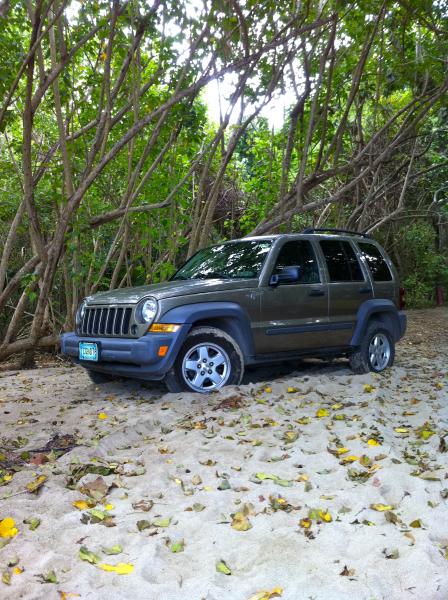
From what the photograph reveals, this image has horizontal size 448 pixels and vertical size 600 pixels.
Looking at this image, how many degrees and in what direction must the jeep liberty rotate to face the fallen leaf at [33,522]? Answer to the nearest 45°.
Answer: approximately 45° to its left

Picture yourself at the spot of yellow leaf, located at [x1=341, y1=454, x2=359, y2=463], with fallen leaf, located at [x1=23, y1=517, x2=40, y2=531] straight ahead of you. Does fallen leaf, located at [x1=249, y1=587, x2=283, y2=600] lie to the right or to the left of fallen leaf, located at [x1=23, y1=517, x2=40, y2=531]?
left

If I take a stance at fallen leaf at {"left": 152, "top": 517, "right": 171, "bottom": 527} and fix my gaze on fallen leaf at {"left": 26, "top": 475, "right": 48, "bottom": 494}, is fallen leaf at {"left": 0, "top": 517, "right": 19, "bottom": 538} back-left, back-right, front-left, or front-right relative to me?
front-left

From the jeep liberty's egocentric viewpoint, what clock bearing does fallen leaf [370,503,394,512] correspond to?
The fallen leaf is roughly at 10 o'clock from the jeep liberty.

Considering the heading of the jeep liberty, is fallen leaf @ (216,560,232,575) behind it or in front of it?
in front

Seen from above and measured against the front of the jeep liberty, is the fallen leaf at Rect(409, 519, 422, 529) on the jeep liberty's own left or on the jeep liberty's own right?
on the jeep liberty's own left

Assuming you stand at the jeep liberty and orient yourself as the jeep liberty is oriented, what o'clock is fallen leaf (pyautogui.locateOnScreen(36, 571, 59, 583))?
The fallen leaf is roughly at 11 o'clock from the jeep liberty.

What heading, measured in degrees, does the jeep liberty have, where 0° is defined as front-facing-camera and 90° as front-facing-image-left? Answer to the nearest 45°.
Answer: approximately 45°

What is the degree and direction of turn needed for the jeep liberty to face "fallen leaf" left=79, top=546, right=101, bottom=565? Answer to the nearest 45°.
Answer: approximately 45° to its left

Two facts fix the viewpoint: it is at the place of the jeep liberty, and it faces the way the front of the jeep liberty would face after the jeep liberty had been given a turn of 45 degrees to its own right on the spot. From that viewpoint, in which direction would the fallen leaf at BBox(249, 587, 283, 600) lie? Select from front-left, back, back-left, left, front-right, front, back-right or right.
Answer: left

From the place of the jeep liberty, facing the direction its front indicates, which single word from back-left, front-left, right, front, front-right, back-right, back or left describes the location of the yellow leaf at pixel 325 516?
front-left

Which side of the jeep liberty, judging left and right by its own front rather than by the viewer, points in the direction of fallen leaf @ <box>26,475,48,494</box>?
front

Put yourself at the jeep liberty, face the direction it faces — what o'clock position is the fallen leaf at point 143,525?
The fallen leaf is roughly at 11 o'clock from the jeep liberty.

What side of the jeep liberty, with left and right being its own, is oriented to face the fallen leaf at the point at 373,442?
left

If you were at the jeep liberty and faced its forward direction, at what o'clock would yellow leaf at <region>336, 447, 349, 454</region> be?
The yellow leaf is roughly at 10 o'clock from the jeep liberty.

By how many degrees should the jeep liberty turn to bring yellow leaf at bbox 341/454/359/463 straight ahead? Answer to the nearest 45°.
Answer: approximately 45° to its left
